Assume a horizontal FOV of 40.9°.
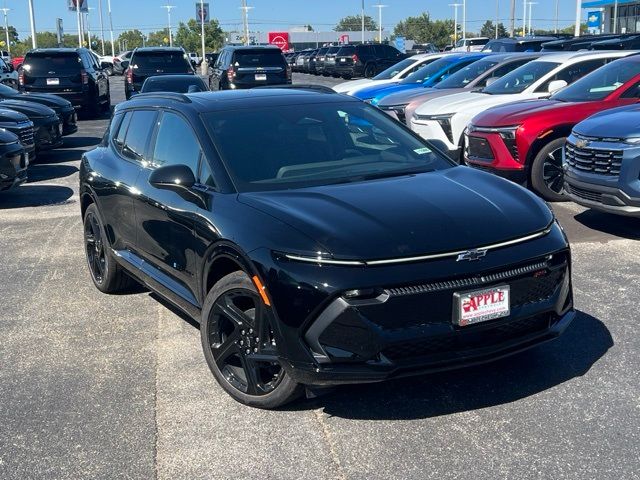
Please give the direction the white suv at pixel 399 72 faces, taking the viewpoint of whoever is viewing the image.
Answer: facing the viewer and to the left of the viewer

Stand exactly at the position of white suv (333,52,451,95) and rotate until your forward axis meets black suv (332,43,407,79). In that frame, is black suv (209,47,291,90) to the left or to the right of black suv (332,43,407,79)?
left

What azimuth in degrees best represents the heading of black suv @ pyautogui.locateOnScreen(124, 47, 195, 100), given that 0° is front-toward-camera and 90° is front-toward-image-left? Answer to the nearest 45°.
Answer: approximately 180°

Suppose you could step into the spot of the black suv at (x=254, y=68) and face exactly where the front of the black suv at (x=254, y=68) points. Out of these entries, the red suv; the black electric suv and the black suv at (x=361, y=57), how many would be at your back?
2

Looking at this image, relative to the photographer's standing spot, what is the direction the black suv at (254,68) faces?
facing away from the viewer

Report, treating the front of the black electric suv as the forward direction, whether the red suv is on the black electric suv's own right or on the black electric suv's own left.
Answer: on the black electric suv's own left

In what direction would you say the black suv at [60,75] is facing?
away from the camera

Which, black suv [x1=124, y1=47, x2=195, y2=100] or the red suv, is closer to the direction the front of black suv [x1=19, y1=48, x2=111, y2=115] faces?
the black suv

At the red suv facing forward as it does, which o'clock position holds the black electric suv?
The black electric suv is roughly at 11 o'clock from the red suv.

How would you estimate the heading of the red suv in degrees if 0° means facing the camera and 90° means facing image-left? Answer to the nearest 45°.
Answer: approximately 45°

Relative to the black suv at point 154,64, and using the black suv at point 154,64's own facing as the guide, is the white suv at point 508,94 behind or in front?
behind

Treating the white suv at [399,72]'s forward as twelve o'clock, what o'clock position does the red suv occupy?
The red suv is roughly at 10 o'clock from the white suv.

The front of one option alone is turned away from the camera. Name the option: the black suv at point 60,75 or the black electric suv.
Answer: the black suv

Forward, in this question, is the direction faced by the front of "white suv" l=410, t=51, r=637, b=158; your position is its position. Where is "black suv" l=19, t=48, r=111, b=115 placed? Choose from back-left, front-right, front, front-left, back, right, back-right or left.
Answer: right

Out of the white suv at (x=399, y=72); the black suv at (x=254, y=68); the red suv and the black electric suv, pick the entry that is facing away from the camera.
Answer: the black suv
